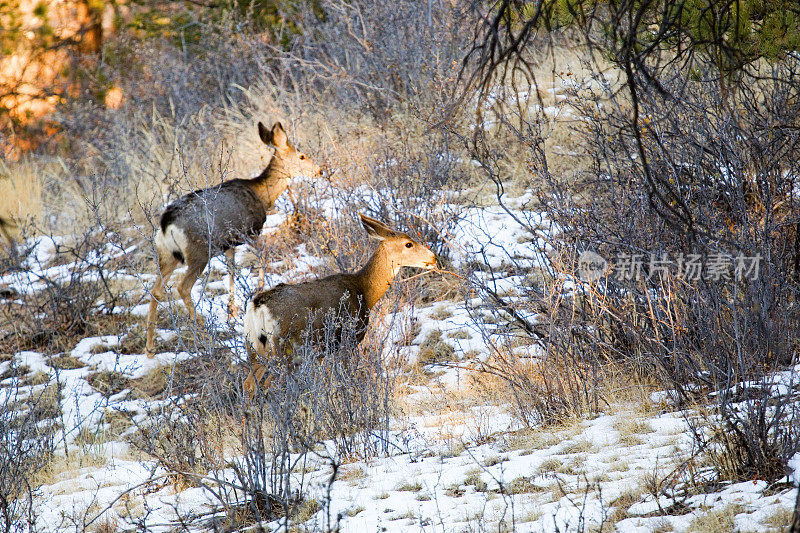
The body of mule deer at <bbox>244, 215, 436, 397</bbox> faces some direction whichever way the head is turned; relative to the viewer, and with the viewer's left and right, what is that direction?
facing away from the viewer and to the right of the viewer

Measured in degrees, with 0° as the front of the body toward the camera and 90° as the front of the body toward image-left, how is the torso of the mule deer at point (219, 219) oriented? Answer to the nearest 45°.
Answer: approximately 225°

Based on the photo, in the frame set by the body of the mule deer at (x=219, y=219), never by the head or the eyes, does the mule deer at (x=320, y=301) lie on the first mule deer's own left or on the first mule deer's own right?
on the first mule deer's own right

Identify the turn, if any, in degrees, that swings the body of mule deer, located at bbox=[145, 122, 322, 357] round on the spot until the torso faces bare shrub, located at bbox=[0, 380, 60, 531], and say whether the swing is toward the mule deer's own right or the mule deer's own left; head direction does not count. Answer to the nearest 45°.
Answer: approximately 135° to the mule deer's own right

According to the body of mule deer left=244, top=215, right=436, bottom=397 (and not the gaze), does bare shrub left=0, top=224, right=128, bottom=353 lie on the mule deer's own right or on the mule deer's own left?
on the mule deer's own left

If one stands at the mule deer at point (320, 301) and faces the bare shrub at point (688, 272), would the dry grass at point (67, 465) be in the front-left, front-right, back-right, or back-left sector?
back-right

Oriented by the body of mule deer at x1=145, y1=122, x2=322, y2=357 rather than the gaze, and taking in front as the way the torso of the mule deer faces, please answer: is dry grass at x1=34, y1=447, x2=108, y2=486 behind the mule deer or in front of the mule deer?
behind
